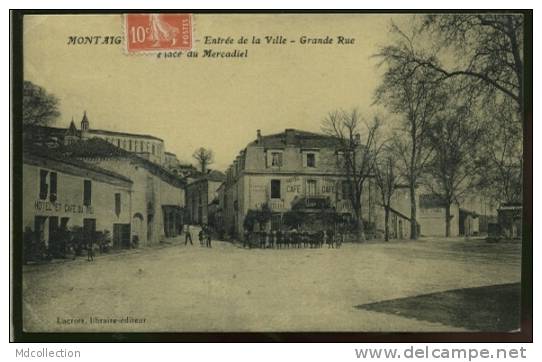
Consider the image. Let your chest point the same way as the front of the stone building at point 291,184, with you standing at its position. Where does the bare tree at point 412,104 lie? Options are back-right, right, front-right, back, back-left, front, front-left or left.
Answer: left

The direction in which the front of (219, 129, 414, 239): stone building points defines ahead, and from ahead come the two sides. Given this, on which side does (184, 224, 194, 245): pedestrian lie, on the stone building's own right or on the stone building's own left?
on the stone building's own right

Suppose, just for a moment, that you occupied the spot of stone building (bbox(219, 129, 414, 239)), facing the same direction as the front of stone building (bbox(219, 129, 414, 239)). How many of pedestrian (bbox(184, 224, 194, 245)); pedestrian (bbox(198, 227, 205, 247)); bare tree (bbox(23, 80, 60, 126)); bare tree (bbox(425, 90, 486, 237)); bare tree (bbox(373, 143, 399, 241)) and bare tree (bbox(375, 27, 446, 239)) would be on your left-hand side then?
3

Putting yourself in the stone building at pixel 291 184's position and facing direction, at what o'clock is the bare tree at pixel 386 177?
The bare tree is roughly at 9 o'clock from the stone building.

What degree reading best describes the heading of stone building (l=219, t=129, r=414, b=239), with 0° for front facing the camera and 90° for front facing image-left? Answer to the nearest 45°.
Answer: approximately 0°

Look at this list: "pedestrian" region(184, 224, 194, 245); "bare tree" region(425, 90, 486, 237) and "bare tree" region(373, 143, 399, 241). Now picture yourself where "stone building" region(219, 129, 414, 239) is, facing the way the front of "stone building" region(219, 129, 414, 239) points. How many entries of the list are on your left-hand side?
2

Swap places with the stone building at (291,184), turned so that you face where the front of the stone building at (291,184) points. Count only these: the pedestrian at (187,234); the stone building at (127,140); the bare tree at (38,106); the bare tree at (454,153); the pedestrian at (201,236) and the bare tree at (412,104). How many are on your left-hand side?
2
